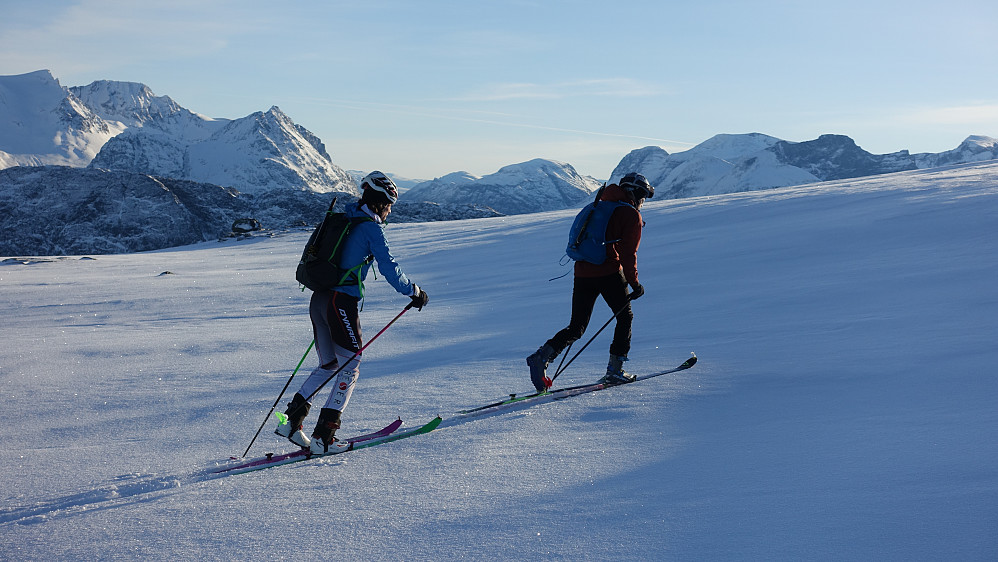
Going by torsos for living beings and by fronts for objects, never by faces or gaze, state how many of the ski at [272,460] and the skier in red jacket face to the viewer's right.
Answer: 2

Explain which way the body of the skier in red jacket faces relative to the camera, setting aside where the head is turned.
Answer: to the viewer's right

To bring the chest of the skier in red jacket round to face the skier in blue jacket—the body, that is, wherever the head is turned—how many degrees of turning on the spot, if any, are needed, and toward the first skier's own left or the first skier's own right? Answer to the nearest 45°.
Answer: approximately 135° to the first skier's own right

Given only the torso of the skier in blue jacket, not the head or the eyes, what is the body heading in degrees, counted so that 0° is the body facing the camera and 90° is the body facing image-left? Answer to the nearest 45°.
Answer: approximately 270°

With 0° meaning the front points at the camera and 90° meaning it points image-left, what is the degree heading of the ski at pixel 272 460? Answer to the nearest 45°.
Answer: approximately 270°

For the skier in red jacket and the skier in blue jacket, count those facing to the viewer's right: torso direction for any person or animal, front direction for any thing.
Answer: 2

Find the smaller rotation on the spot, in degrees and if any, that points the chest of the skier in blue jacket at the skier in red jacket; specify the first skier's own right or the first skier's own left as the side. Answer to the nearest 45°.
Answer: approximately 45° to the first skier's own left
